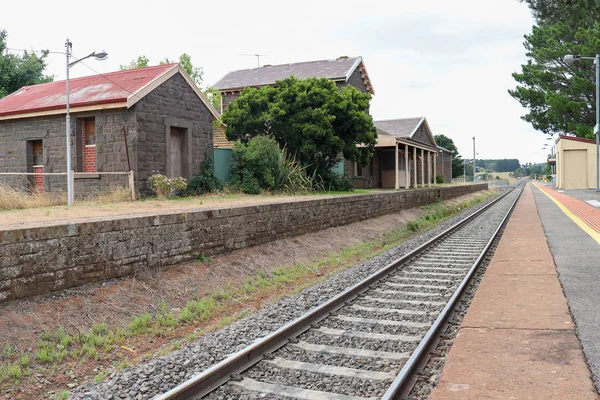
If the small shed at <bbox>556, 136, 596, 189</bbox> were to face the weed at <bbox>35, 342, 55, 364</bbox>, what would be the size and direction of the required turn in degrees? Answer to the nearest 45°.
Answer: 0° — it already faces it

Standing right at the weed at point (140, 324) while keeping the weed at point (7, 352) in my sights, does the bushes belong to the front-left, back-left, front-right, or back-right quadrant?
back-right
